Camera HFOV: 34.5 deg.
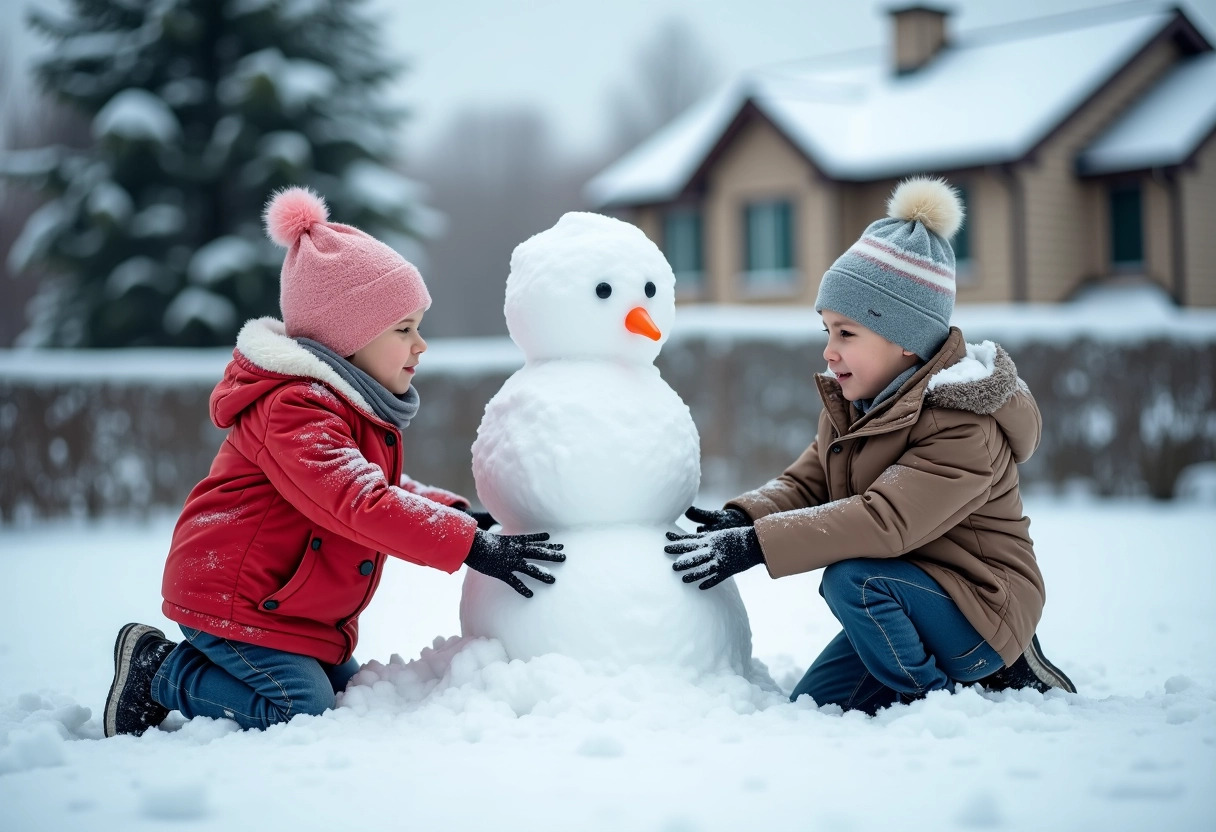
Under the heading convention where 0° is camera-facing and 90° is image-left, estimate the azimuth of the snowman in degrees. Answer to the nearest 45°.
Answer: approximately 315°

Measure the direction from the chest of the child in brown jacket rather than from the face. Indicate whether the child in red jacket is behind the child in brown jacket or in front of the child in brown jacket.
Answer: in front

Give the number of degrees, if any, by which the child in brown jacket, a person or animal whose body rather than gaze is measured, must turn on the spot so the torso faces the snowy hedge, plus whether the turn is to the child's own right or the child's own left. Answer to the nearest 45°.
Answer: approximately 90° to the child's own right

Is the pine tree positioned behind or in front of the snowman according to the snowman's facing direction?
behind

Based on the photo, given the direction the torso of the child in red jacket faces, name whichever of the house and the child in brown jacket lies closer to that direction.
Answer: the child in brown jacket

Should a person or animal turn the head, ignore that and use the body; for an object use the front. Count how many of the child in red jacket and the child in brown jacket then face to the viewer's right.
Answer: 1

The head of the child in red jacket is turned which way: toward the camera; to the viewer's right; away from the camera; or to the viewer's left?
to the viewer's right

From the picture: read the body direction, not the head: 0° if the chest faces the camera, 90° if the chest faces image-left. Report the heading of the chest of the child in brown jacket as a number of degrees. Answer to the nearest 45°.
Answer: approximately 90°

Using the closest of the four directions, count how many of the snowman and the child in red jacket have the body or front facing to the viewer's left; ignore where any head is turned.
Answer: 0

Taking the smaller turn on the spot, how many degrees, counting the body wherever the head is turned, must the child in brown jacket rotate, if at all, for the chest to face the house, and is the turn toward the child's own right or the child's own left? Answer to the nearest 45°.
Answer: approximately 90° to the child's own right

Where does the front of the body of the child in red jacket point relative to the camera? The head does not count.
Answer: to the viewer's right

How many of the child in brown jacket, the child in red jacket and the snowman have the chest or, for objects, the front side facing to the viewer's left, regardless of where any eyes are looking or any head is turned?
1
